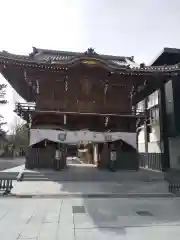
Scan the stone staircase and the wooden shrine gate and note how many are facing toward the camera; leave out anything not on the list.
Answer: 2

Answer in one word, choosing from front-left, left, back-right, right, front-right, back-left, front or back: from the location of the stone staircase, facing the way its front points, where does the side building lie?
back-left

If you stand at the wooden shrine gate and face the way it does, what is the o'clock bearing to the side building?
The side building is roughly at 8 o'clock from the wooden shrine gate.

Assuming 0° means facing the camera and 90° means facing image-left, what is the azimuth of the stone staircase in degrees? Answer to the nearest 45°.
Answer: approximately 0°

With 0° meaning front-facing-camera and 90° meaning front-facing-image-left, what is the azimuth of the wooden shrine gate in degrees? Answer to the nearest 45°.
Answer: approximately 0°
